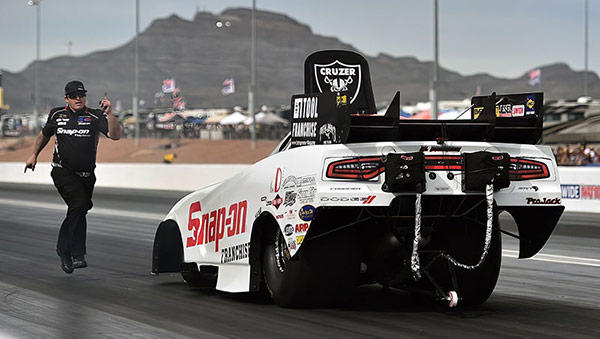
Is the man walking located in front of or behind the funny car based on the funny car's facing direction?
in front

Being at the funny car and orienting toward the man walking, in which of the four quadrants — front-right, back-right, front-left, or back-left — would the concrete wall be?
front-right

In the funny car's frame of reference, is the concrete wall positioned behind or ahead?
ahead

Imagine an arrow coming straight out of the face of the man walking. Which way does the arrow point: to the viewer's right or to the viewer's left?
to the viewer's right

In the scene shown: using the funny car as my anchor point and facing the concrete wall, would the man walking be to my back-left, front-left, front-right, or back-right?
front-left

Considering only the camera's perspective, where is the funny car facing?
facing away from the viewer and to the left of the viewer
